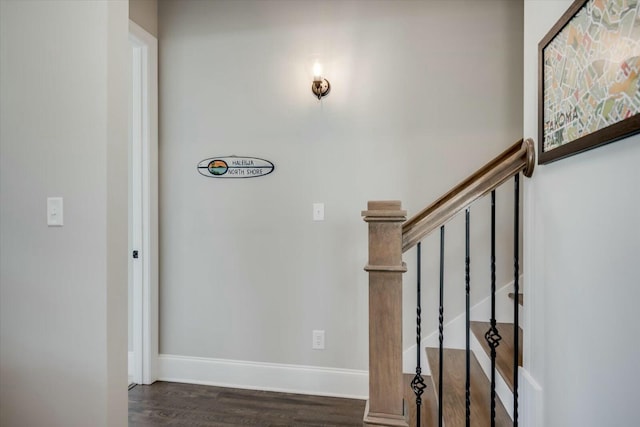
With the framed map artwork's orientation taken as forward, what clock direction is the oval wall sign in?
The oval wall sign is roughly at 2 o'clock from the framed map artwork.

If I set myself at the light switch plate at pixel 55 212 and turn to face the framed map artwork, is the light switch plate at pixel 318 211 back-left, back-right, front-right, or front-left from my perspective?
front-left

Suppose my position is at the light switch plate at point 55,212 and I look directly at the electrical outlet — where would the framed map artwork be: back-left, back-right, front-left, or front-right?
front-right

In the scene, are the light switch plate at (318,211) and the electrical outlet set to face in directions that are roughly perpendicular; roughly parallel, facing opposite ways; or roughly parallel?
roughly parallel

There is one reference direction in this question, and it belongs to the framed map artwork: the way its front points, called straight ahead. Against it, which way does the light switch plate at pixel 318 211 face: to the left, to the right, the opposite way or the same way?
to the left

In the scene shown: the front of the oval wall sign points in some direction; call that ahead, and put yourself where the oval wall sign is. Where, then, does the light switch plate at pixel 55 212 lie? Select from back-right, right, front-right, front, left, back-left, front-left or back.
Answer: front-right

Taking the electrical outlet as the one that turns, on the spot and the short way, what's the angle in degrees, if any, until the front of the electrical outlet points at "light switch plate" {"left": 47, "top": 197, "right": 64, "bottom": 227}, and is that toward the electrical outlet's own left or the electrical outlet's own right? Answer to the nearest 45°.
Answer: approximately 45° to the electrical outlet's own right

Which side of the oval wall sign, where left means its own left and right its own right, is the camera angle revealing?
front

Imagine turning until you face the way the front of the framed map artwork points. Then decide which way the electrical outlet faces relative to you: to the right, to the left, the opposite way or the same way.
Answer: to the left

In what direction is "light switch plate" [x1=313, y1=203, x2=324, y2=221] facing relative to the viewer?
toward the camera
